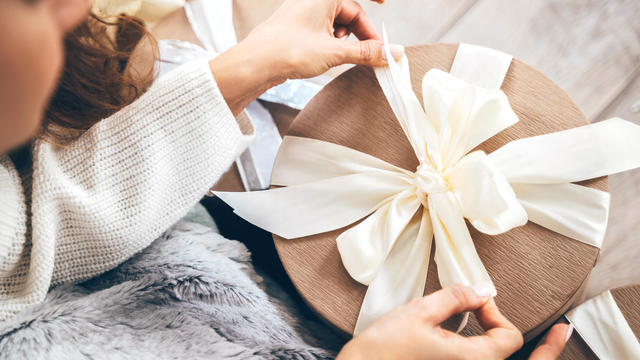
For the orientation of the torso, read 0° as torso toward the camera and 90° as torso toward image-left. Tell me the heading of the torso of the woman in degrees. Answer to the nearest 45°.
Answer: approximately 270°
